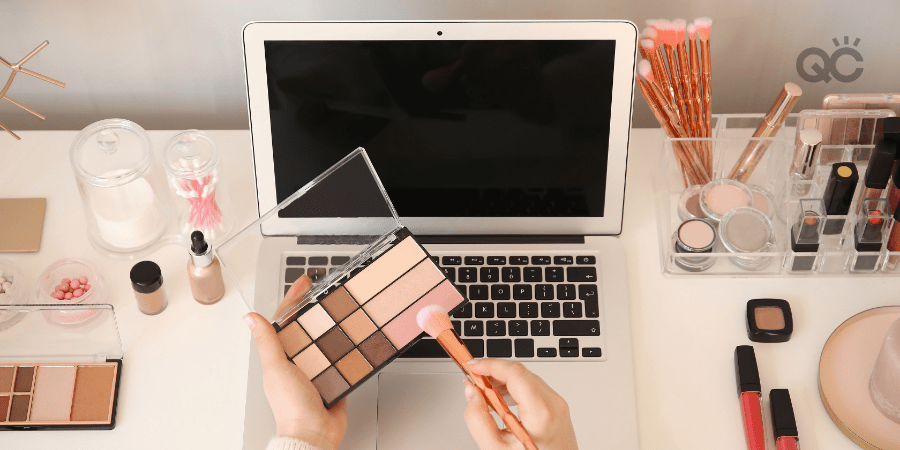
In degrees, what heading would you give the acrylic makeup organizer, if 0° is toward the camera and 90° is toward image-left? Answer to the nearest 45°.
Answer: approximately 0°

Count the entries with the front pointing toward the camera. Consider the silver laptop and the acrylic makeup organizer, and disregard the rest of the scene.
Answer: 2

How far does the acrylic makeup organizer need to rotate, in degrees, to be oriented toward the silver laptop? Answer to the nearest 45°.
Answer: approximately 45° to its right
